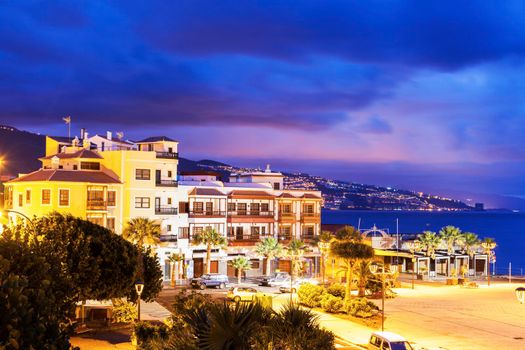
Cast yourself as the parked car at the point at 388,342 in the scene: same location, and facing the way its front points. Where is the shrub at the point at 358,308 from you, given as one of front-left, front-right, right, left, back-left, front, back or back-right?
back-left

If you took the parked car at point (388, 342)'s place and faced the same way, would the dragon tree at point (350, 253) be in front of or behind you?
behind

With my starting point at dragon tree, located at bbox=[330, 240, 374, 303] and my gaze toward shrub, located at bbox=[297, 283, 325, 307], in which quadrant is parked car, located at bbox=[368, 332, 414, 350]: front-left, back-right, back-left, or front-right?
back-left

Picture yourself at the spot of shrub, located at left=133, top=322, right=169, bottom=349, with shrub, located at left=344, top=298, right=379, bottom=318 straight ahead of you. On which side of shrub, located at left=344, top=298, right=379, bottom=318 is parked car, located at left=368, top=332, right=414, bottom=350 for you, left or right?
right
